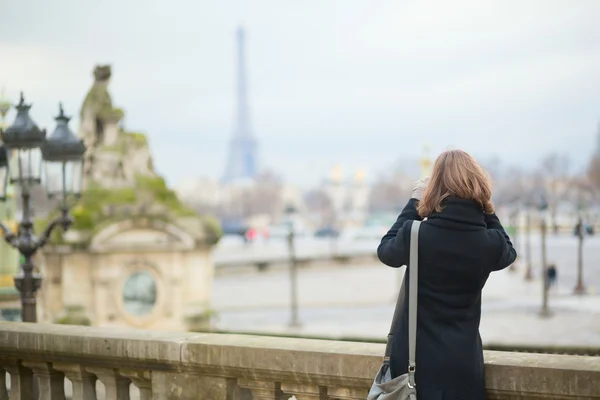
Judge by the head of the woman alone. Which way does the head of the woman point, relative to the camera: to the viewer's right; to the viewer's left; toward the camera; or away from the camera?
away from the camera

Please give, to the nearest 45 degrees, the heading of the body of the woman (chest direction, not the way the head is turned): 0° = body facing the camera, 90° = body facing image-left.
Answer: approximately 180°

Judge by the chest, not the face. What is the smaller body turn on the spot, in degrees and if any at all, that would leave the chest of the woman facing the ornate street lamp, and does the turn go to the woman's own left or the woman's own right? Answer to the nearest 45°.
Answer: approximately 45° to the woman's own left

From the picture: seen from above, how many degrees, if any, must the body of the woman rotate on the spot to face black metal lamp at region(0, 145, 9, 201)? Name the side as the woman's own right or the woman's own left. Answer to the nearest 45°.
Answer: approximately 45° to the woman's own left

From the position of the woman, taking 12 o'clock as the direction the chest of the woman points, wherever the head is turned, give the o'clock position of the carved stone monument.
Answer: The carved stone monument is roughly at 11 o'clock from the woman.
